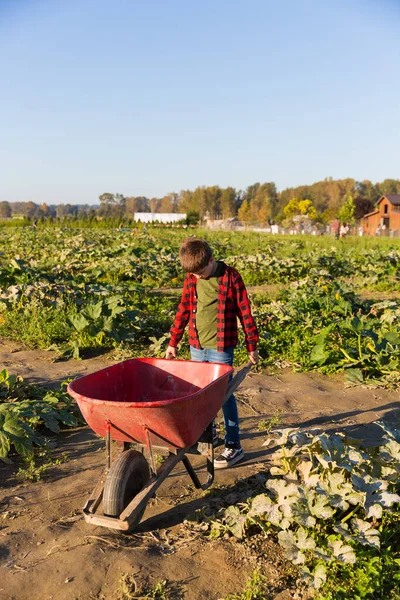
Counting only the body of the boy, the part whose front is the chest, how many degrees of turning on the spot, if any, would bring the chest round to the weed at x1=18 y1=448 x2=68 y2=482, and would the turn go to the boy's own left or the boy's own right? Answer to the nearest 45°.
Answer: approximately 45° to the boy's own right

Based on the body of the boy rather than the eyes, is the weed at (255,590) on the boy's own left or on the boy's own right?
on the boy's own left

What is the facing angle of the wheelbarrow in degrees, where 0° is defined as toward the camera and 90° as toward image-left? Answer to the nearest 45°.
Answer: approximately 45°

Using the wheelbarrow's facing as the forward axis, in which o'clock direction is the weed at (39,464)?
The weed is roughly at 3 o'clock from the wheelbarrow.

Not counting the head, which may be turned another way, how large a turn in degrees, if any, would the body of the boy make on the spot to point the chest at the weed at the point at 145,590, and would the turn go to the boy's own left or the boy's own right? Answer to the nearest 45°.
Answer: approximately 45° to the boy's own left

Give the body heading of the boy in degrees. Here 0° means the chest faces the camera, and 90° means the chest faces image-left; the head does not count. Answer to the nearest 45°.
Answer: approximately 45°
